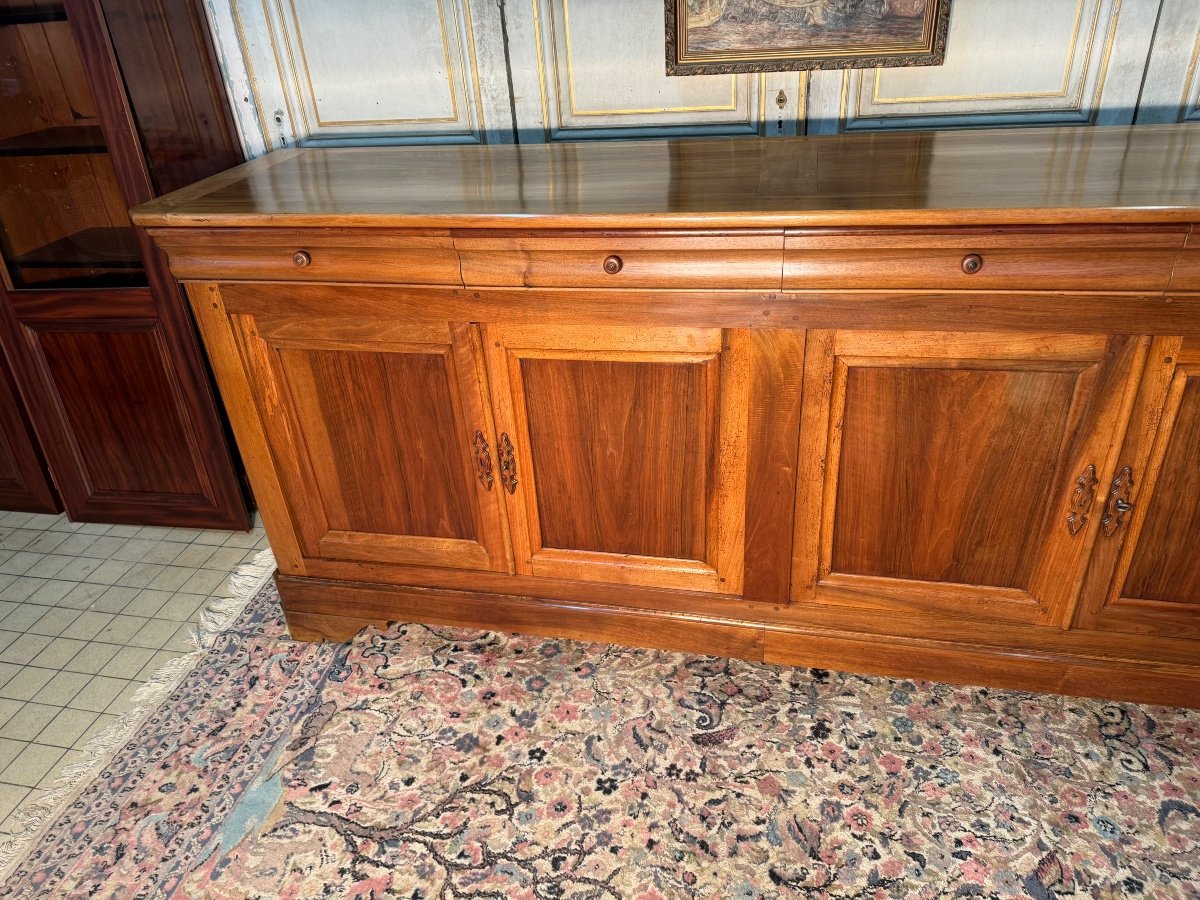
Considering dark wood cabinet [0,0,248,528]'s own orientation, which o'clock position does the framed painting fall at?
The framed painting is roughly at 10 o'clock from the dark wood cabinet.

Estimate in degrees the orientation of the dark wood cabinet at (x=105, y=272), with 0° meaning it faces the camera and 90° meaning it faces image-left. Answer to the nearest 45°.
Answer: approximately 0°

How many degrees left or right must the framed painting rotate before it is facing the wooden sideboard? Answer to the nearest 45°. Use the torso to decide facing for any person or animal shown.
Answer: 0° — it already faces it

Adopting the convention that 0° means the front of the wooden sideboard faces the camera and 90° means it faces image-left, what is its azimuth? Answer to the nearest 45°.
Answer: approximately 0°

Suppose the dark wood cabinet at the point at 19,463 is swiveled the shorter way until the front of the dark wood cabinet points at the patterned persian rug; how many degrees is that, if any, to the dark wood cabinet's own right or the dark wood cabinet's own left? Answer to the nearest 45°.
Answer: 0° — it already faces it
